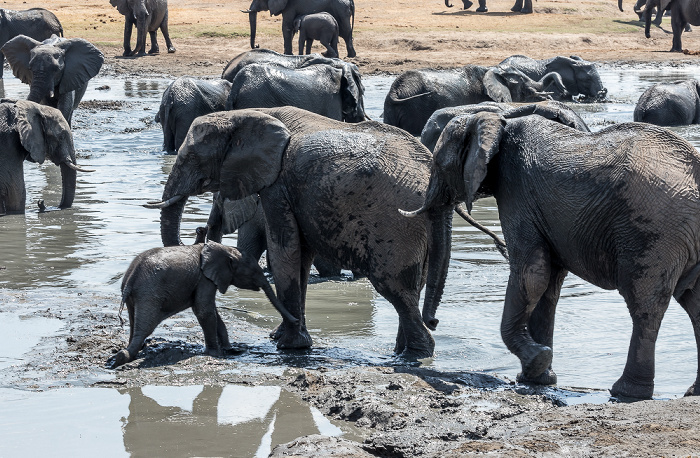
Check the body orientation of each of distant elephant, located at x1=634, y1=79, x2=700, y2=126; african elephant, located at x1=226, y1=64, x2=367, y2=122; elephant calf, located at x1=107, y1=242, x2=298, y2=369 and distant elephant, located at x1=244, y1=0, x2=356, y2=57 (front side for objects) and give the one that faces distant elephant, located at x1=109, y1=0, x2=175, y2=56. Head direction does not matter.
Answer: distant elephant, located at x1=244, y1=0, x2=356, y2=57

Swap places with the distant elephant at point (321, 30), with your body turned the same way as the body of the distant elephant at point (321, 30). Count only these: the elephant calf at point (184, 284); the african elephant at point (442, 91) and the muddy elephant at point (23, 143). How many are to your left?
3

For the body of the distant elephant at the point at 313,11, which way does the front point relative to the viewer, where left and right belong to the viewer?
facing to the left of the viewer

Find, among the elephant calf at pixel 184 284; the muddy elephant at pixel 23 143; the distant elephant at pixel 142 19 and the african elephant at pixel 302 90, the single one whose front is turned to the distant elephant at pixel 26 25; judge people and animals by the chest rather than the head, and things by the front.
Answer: the distant elephant at pixel 142 19

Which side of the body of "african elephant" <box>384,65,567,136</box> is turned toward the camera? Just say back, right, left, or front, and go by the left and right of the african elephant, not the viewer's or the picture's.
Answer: right

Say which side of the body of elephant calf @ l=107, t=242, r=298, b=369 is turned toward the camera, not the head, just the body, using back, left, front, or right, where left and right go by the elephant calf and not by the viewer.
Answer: right

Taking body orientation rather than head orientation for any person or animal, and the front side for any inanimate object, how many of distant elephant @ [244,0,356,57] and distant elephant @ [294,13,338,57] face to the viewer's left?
2

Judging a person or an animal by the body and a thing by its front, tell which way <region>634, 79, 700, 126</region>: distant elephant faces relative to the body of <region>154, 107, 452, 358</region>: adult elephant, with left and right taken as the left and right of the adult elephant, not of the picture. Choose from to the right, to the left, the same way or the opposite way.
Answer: the opposite way

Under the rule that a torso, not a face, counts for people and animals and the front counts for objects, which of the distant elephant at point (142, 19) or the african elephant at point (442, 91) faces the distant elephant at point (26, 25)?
the distant elephant at point (142, 19)

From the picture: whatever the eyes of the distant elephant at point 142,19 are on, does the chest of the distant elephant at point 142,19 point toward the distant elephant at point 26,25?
yes

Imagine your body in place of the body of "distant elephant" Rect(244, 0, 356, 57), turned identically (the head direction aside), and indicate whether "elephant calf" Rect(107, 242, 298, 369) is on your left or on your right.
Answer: on your left

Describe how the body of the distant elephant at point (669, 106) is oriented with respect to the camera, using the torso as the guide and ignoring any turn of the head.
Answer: to the viewer's right

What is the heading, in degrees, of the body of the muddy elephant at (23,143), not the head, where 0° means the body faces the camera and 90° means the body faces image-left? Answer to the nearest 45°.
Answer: approximately 270°

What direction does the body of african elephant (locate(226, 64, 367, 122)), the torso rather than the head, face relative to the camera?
to the viewer's right

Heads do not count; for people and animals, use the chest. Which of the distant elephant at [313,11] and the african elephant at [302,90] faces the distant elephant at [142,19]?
the distant elephant at [313,11]

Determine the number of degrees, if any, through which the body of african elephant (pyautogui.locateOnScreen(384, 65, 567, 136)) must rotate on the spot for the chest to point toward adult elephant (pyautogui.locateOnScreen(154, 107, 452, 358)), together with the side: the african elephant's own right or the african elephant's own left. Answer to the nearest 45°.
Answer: approximately 90° to the african elephant's own right

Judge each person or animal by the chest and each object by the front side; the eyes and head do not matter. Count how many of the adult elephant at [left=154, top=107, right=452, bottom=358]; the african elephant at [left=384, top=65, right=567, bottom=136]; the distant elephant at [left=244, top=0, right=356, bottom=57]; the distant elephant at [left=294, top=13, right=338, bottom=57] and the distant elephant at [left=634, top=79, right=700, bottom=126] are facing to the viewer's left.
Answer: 3

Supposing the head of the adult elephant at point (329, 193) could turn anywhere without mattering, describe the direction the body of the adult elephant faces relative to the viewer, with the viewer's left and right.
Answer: facing to the left of the viewer

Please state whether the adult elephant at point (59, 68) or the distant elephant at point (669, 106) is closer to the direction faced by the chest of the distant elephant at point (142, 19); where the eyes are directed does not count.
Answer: the adult elephant

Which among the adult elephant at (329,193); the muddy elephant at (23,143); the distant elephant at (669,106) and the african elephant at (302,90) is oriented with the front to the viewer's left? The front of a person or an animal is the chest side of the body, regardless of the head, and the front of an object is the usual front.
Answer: the adult elephant
